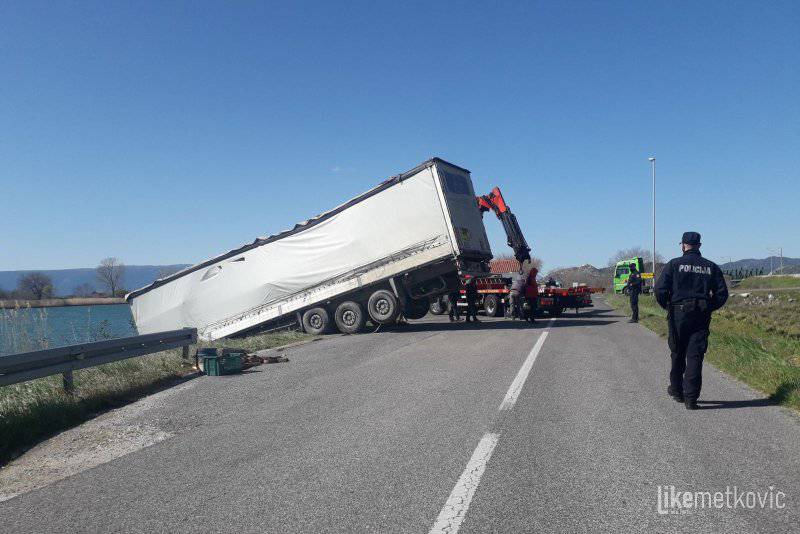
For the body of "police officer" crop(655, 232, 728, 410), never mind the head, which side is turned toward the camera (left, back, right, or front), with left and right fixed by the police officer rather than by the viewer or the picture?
back

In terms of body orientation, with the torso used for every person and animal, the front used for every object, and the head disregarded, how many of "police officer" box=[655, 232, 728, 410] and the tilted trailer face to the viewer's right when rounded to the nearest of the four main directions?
0

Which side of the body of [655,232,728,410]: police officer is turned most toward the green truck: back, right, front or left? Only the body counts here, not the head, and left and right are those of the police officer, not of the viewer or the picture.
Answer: front

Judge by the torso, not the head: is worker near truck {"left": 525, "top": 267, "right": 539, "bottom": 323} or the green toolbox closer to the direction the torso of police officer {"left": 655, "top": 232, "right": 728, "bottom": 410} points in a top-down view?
the worker near truck

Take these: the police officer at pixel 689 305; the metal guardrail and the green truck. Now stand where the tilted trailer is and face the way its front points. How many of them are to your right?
1

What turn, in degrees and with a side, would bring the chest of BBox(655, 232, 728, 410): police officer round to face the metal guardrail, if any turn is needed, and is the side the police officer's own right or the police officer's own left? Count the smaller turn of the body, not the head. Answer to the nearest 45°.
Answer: approximately 90° to the police officer's own left

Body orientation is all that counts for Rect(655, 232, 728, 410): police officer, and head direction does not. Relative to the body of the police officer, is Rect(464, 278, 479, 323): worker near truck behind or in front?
in front

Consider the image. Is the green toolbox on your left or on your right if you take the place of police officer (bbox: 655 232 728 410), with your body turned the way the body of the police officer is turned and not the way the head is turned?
on your left

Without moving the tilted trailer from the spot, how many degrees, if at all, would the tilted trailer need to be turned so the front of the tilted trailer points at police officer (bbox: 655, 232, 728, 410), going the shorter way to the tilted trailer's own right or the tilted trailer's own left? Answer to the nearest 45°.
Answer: approximately 135° to the tilted trailer's own left

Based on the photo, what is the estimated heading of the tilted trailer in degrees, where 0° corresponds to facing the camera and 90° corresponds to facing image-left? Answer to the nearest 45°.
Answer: approximately 135°
